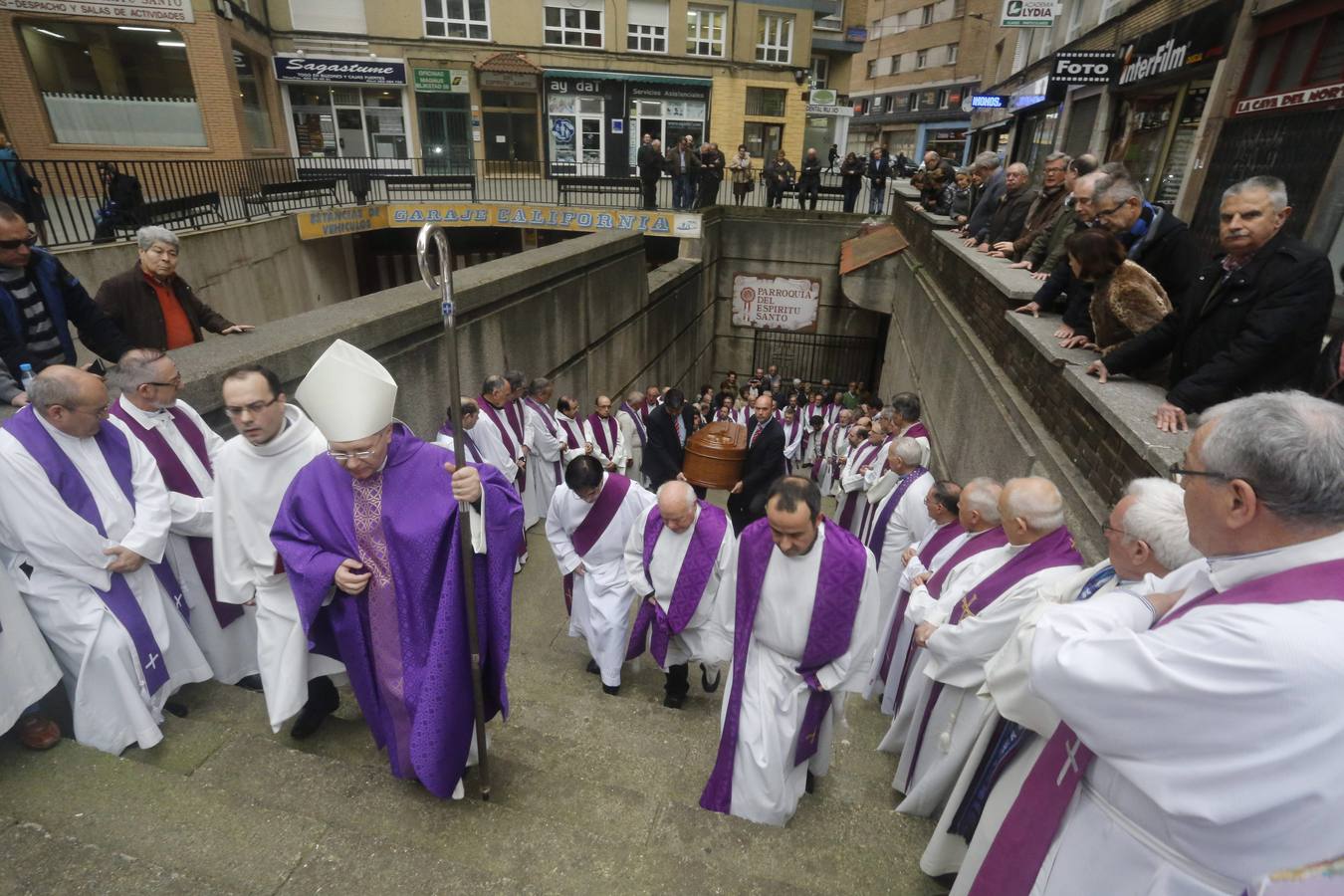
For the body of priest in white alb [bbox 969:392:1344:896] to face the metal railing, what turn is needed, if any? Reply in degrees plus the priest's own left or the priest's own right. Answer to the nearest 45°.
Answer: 0° — they already face it

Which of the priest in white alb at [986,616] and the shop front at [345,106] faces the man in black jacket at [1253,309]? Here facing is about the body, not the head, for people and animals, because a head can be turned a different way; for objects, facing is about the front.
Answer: the shop front

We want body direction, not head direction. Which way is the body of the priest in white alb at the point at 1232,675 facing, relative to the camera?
to the viewer's left

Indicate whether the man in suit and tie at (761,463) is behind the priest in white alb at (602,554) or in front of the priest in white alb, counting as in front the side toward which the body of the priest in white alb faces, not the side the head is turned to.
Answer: behind

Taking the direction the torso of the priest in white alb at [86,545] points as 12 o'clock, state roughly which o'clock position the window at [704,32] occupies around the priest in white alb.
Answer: The window is roughly at 9 o'clock from the priest in white alb.

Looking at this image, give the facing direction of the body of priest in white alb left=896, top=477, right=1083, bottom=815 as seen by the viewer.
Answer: to the viewer's left

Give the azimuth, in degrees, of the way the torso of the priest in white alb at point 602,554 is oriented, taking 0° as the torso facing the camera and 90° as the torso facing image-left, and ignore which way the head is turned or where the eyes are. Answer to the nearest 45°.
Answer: approximately 0°

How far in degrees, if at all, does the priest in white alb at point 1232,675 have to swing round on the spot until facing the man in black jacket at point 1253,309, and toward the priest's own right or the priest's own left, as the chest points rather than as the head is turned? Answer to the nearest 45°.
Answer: approximately 90° to the priest's own right

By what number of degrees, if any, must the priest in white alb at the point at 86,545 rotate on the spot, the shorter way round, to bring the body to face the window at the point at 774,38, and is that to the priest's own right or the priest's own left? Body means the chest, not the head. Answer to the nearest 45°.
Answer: approximately 90° to the priest's own left

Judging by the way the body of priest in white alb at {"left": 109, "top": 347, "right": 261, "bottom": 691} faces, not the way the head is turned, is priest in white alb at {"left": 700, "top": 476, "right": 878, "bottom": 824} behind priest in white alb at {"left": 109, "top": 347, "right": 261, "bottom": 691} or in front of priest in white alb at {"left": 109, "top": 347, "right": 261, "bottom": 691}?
in front

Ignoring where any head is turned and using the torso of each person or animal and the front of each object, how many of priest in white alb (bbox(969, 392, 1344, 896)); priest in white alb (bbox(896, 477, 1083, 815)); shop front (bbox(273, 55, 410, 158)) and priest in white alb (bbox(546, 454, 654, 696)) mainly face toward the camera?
2
